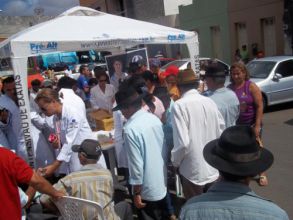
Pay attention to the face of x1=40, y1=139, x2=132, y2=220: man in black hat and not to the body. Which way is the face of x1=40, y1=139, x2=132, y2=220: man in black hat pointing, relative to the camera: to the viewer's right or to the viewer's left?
to the viewer's left

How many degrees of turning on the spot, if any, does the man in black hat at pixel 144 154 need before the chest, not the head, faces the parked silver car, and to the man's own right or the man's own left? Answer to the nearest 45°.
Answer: approximately 90° to the man's own right

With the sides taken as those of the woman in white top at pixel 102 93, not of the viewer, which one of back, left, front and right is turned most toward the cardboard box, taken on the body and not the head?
front

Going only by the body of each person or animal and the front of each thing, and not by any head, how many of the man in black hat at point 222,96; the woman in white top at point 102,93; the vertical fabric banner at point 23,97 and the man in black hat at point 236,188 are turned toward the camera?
2

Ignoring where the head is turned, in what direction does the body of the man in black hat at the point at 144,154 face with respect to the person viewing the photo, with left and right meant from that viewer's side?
facing away from the viewer and to the left of the viewer

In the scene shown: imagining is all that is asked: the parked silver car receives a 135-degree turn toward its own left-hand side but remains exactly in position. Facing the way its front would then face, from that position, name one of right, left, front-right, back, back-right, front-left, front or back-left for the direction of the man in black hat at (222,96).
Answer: right

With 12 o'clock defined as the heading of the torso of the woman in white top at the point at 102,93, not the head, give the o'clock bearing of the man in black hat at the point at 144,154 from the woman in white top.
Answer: The man in black hat is roughly at 12 o'clock from the woman in white top.

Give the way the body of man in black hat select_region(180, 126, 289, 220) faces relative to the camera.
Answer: away from the camera

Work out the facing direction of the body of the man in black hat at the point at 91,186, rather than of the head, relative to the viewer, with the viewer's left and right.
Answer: facing away from the viewer and to the left of the viewer

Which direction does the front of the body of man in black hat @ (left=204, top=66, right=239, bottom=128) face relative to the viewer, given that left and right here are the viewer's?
facing away from the viewer and to the left of the viewer

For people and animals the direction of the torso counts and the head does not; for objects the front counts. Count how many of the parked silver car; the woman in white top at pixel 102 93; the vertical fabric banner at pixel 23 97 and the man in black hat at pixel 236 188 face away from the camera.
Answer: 1

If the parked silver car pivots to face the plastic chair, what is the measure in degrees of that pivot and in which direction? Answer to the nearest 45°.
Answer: approximately 45° to its left

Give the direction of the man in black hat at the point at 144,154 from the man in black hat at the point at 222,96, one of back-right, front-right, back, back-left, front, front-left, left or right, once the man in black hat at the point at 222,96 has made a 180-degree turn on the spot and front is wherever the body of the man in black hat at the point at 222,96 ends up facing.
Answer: right

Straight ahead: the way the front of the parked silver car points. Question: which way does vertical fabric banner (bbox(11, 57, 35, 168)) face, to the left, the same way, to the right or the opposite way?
to the left

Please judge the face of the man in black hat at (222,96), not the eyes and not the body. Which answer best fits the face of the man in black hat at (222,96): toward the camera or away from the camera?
away from the camera

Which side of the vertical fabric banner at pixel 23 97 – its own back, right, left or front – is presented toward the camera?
front

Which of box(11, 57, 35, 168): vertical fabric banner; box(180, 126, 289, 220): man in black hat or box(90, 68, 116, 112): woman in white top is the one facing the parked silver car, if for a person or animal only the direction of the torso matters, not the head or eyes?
the man in black hat

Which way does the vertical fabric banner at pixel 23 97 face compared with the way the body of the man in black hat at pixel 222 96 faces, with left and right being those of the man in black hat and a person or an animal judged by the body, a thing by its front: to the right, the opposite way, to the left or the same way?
the opposite way
